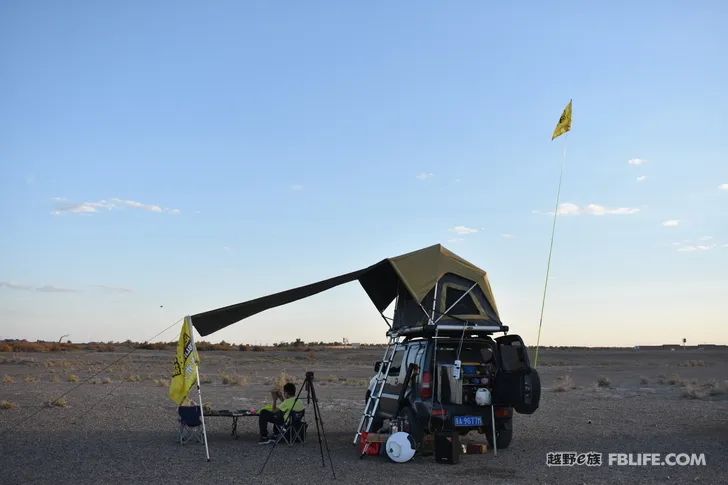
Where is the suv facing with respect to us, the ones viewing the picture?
facing away from the viewer and to the left of the viewer

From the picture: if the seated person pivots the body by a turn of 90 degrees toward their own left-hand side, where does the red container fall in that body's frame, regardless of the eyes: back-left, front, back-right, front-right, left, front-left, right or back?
front-left

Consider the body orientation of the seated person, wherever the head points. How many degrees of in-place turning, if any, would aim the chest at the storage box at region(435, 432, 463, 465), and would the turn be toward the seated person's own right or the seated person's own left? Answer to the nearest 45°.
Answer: approximately 135° to the seated person's own left

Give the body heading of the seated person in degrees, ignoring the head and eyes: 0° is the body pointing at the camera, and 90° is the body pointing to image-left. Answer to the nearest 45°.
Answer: approximately 90°
